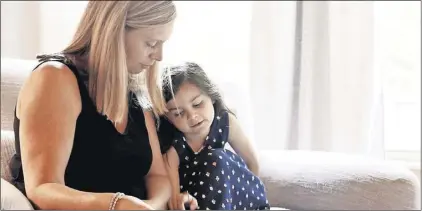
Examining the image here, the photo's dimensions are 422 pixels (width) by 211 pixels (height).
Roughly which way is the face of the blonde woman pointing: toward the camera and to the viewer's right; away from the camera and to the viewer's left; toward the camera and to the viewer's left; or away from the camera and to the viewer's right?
toward the camera and to the viewer's right

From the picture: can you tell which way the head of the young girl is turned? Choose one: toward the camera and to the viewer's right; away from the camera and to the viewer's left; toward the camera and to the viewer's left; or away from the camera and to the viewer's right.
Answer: toward the camera and to the viewer's left

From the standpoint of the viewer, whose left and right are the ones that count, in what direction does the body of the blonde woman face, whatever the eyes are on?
facing the viewer and to the right of the viewer

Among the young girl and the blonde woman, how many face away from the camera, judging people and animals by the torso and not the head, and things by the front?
0
